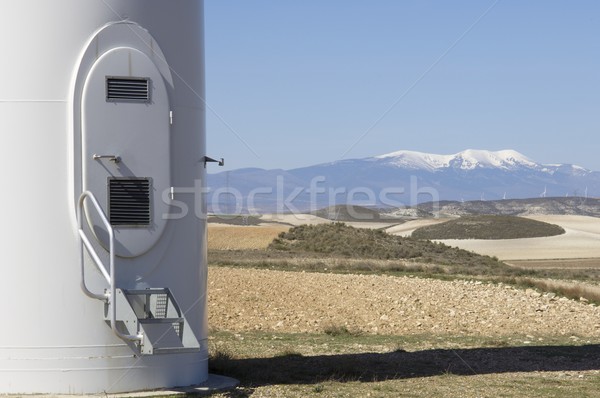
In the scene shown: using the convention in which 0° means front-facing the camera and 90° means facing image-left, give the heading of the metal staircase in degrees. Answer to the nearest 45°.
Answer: approximately 315°
